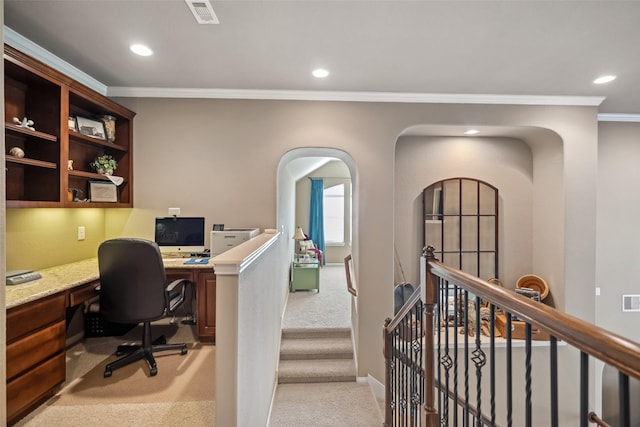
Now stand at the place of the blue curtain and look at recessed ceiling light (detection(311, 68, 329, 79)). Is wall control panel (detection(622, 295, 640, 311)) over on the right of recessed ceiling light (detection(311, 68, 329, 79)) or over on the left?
left

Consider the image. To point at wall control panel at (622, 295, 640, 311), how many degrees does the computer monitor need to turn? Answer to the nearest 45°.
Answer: approximately 90° to its left

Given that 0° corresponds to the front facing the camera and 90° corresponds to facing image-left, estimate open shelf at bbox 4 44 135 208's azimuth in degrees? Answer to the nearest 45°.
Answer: approximately 315°

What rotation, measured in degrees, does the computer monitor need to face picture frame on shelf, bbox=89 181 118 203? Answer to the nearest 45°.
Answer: approximately 90° to its right

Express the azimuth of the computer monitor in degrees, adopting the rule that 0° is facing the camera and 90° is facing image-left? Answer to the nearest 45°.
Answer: approximately 0°

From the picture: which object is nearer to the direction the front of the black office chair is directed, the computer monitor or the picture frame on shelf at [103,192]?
the computer monitor

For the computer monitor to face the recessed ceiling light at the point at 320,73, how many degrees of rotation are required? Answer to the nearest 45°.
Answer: approximately 45° to its left

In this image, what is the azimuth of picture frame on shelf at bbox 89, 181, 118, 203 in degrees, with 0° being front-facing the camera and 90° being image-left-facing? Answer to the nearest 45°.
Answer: approximately 315°

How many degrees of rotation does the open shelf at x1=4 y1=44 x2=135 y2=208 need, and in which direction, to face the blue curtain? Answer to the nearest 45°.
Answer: approximately 90° to its left

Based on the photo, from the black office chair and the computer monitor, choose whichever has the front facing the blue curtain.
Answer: the black office chair

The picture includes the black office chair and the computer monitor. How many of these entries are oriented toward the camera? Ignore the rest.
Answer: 1

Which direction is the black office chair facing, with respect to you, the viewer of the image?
facing away from the viewer and to the right of the viewer

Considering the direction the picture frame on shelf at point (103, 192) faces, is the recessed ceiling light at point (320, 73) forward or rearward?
forward
